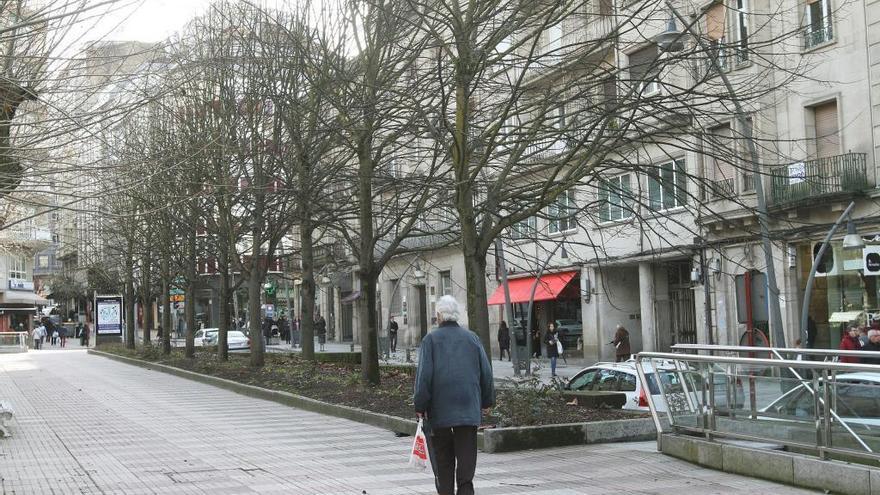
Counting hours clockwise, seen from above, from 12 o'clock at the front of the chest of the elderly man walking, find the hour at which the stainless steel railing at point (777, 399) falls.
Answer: The stainless steel railing is roughly at 2 o'clock from the elderly man walking.

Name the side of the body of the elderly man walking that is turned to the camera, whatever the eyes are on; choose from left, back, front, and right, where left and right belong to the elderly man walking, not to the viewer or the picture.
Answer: back

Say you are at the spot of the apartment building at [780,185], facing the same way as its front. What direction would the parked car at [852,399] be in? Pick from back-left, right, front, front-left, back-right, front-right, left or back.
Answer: front-left

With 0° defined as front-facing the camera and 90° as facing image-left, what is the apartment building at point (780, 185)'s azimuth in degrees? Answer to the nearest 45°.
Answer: approximately 45°

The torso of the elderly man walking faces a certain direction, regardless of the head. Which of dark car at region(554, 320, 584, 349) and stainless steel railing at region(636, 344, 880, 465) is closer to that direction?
the dark car

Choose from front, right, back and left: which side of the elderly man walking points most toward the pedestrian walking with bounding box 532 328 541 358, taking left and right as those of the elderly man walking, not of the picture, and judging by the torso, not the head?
front

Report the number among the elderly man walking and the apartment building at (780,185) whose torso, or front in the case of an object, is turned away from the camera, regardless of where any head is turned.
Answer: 1

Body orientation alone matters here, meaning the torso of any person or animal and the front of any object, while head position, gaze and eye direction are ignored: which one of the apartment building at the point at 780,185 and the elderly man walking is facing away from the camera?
the elderly man walking

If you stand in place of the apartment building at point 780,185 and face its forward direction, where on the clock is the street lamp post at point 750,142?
The street lamp post is roughly at 11 o'clock from the apartment building.

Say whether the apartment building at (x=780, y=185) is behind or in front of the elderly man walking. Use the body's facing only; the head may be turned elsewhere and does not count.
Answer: in front

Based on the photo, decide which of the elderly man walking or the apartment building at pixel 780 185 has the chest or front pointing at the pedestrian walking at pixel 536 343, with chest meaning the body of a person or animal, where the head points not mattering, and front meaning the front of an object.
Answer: the elderly man walking
